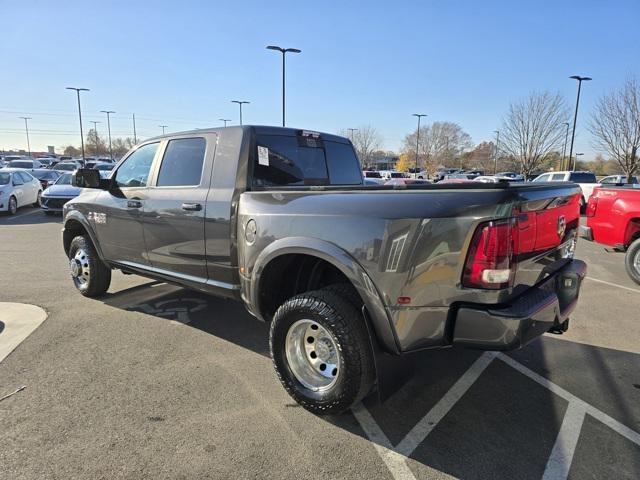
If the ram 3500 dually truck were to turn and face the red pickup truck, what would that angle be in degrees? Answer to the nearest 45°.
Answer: approximately 90° to its right

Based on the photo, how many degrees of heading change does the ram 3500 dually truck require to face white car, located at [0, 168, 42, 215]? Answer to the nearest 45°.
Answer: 0° — it already faces it

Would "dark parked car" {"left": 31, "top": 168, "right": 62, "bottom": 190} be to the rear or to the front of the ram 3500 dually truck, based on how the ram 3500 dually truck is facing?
to the front

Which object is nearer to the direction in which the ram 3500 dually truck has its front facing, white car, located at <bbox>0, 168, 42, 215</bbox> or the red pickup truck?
the white car

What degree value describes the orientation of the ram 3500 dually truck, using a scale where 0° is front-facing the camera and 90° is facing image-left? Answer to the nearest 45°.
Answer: approximately 135°

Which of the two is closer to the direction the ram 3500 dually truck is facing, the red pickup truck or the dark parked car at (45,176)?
the dark parked car
